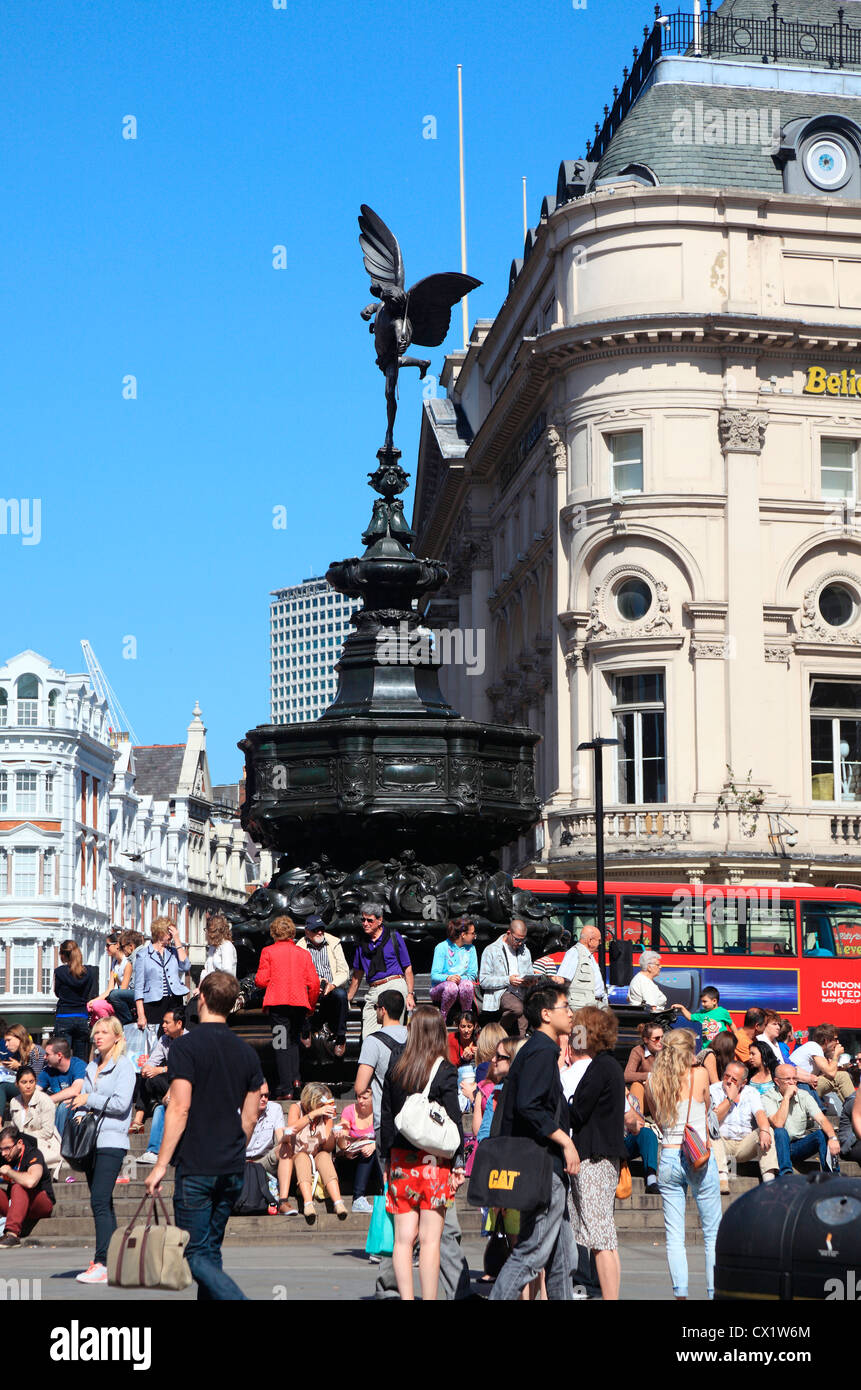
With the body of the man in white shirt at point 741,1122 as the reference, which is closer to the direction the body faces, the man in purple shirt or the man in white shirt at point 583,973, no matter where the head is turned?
the man in purple shirt

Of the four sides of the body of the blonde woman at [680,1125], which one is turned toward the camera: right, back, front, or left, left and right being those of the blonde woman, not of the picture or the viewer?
back

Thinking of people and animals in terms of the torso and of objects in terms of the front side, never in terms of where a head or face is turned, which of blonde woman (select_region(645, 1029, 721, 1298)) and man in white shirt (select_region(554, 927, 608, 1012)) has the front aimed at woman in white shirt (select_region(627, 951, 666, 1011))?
the blonde woman

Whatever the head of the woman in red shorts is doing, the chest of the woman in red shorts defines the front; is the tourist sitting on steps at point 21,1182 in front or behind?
in front

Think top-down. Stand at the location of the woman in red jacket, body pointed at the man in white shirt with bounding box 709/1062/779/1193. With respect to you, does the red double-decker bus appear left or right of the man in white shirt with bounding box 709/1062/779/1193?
left

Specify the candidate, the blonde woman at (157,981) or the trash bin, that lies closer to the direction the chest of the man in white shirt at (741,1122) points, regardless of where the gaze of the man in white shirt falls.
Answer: the trash bin

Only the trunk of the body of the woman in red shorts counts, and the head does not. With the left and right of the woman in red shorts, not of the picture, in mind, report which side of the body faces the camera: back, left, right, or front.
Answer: back

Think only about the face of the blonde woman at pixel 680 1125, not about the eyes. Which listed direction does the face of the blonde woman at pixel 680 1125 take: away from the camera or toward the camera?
away from the camera

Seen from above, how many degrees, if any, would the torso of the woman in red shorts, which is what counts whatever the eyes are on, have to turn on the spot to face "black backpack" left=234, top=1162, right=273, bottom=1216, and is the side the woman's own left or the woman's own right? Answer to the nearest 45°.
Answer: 0° — they already face it

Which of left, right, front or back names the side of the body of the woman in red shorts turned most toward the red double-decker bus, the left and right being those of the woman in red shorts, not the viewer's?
front

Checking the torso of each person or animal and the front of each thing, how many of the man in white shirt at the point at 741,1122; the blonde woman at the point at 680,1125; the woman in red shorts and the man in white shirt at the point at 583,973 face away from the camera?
2

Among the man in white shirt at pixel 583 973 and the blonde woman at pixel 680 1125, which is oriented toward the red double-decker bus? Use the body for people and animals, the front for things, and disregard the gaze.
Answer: the blonde woman

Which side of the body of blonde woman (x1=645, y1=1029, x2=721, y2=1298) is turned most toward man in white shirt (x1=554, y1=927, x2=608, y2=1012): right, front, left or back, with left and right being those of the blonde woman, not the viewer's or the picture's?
front

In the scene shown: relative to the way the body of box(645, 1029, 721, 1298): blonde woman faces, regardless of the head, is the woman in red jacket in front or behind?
in front

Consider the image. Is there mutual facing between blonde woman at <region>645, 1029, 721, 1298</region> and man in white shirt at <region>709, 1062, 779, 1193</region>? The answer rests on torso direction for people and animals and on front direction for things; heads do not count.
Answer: yes
